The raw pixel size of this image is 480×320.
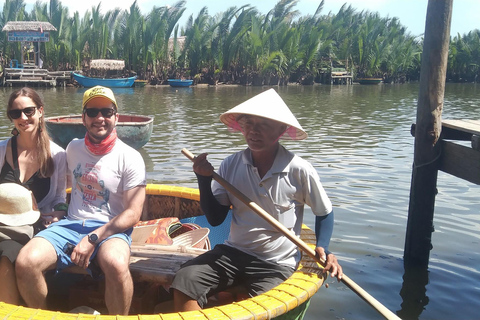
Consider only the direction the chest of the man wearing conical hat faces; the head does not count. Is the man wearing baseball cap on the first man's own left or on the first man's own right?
on the first man's own right

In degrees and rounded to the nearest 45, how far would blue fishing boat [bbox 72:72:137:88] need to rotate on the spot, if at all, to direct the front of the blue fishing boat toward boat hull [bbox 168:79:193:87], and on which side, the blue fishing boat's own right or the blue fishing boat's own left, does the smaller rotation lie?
approximately 135° to the blue fishing boat's own right

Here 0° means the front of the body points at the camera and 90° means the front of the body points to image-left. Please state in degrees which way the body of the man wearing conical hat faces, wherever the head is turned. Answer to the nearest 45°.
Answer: approximately 45°

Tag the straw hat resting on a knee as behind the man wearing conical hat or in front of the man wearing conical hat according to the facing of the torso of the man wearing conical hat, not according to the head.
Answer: in front

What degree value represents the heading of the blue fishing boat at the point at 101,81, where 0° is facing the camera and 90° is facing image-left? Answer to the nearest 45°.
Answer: approximately 90°

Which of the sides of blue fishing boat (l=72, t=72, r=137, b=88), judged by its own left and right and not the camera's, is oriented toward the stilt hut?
front

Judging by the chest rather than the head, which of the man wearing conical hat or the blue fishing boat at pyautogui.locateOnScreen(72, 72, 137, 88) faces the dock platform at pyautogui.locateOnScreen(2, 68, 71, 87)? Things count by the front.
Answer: the blue fishing boat

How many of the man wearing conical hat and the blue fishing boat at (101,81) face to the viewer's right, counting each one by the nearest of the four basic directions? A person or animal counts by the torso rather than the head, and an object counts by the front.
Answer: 0

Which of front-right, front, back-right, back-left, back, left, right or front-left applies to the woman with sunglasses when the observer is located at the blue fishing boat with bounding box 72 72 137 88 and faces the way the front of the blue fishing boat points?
left

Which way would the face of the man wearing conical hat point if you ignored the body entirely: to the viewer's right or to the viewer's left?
to the viewer's left
